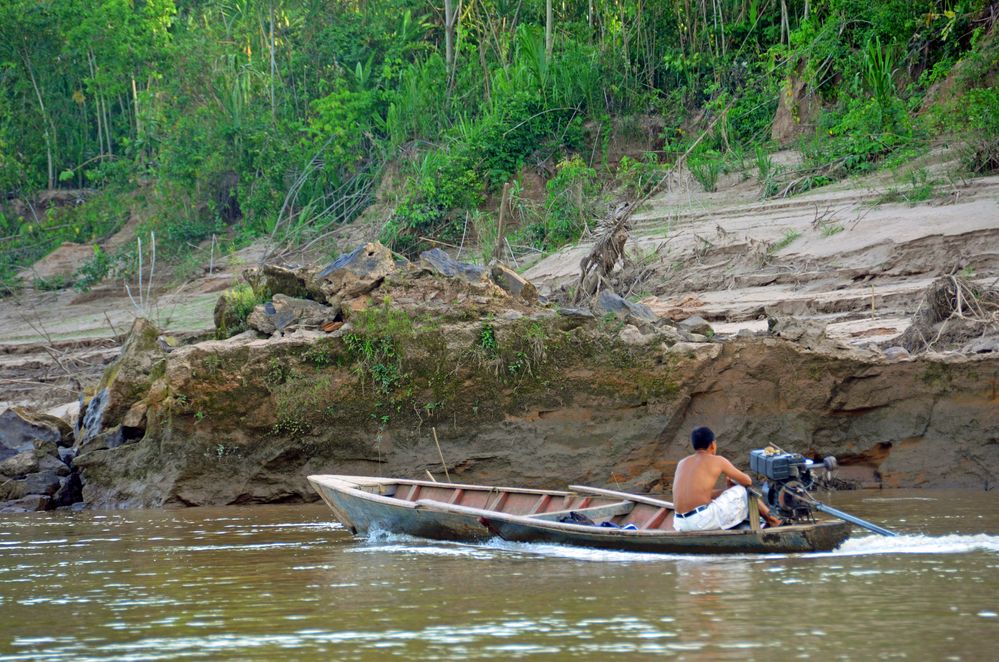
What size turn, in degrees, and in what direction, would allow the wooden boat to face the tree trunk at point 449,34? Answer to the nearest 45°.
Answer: approximately 90° to its right

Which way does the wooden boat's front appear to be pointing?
to the viewer's left

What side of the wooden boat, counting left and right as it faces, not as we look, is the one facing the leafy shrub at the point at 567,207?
right

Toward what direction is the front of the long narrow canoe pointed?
to the viewer's left

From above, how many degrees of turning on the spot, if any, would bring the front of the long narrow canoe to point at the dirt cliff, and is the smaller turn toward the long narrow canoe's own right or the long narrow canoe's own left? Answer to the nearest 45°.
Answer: approximately 90° to the long narrow canoe's own right

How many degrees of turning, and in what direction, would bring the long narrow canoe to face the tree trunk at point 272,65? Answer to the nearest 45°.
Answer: approximately 90° to its right

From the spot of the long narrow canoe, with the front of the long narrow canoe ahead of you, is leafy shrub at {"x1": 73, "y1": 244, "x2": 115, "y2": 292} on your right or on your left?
on your right
